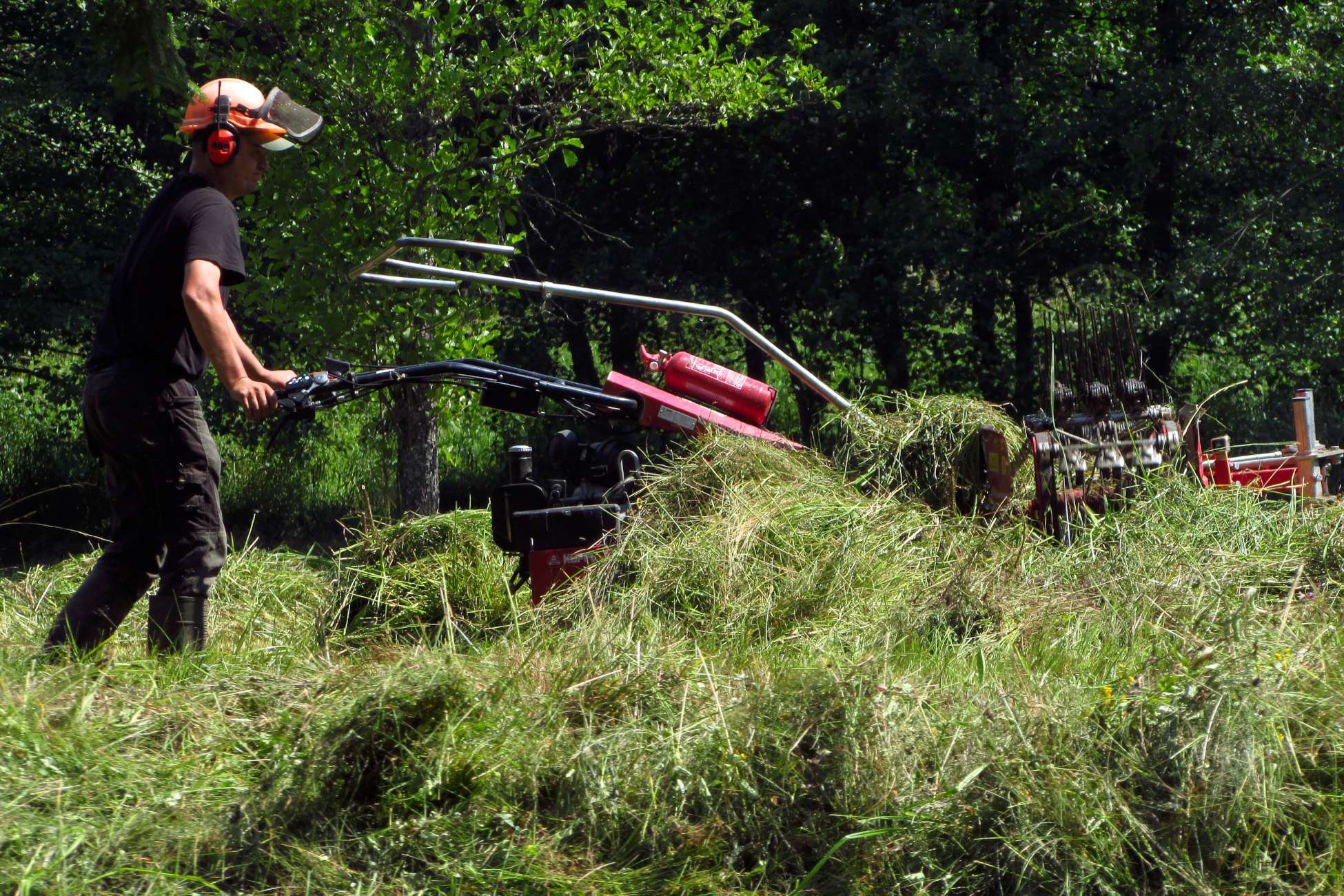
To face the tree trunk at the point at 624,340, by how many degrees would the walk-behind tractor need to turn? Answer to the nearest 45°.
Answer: approximately 90° to its left

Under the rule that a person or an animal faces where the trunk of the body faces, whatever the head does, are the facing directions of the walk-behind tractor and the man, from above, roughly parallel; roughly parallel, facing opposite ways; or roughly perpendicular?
roughly parallel

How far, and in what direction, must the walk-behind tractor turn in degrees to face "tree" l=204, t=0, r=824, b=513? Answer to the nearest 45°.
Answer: approximately 90° to its left

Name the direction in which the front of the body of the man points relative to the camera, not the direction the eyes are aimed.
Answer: to the viewer's right

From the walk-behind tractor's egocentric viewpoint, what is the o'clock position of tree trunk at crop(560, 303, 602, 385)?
The tree trunk is roughly at 9 o'clock from the walk-behind tractor.

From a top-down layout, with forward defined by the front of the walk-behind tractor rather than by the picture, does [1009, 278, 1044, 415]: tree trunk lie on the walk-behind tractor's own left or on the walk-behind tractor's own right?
on the walk-behind tractor's own left

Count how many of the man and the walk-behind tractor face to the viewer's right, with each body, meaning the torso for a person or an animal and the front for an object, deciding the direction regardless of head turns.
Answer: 2

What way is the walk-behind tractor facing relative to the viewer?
to the viewer's right

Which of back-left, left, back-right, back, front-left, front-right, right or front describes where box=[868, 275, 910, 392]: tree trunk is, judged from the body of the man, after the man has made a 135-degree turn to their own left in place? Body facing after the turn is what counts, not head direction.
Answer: right

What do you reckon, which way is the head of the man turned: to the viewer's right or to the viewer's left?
to the viewer's right

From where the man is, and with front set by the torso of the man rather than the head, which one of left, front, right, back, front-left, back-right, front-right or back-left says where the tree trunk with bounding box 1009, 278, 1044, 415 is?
front-left

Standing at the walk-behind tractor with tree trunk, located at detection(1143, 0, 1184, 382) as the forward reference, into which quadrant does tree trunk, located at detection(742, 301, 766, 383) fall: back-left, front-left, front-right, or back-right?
front-left
